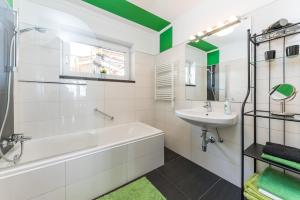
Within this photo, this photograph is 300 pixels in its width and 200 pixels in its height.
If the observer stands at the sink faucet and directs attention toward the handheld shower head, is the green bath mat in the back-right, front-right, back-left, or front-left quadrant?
front-left

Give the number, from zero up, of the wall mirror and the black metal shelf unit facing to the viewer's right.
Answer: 0

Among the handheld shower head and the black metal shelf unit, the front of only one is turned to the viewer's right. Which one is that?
the handheld shower head

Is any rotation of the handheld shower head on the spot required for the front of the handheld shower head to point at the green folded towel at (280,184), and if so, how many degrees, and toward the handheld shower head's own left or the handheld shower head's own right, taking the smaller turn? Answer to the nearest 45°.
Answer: approximately 45° to the handheld shower head's own right

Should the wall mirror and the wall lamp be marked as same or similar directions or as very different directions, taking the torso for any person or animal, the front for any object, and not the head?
same or similar directions

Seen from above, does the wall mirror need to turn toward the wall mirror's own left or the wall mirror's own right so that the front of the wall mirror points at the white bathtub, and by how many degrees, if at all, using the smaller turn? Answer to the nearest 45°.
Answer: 0° — it already faces it

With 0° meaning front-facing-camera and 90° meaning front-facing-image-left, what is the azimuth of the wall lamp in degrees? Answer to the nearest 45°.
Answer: approximately 45°

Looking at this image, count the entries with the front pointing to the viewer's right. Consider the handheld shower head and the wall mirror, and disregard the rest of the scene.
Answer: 1

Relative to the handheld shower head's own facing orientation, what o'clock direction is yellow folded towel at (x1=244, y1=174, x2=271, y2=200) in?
The yellow folded towel is roughly at 2 o'clock from the handheld shower head.

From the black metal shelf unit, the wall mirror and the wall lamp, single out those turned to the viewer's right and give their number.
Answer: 0

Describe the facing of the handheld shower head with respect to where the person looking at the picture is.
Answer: facing to the right of the viewer
